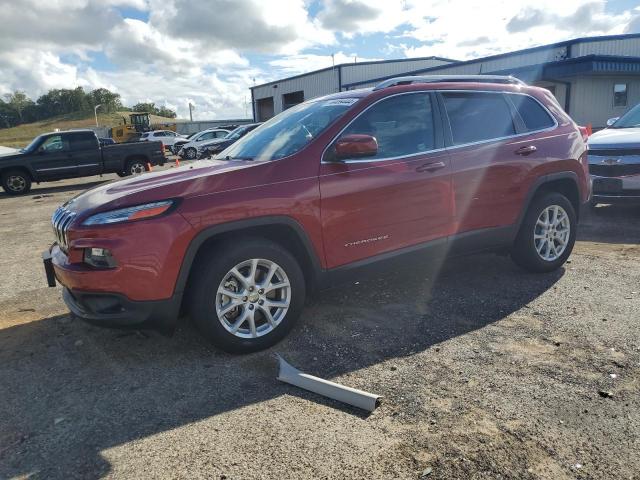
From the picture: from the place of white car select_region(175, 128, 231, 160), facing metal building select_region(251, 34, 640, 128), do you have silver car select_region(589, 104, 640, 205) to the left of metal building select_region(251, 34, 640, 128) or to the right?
right

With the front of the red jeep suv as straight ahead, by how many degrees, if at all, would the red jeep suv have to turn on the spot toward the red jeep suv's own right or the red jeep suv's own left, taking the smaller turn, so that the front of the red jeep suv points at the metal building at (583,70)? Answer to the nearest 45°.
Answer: approximately 180°

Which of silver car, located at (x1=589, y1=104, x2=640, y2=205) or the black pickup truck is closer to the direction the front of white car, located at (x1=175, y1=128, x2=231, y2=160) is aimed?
the black pickup truck

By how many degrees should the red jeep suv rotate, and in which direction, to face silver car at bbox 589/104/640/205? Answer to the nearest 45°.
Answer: approximately 180°

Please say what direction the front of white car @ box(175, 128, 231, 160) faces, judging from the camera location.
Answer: facing the viewer and to the left of the viewer

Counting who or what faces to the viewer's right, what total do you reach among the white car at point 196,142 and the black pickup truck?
0

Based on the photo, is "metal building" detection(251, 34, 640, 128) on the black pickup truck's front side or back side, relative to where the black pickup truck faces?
on the back side

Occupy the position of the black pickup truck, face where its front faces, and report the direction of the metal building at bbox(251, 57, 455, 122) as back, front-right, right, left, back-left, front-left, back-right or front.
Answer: back-right

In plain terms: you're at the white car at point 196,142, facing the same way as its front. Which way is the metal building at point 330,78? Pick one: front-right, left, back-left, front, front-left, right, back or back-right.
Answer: back

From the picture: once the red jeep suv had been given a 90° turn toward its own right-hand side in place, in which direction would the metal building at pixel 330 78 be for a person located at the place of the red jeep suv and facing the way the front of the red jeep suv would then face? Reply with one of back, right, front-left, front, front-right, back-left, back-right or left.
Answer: front-right

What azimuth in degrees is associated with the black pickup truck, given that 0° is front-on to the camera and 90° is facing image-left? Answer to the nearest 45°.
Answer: approximately 90°

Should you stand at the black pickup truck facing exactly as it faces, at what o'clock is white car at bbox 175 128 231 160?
The white car is roughly at 4 o'clock from the black pickup truck.
